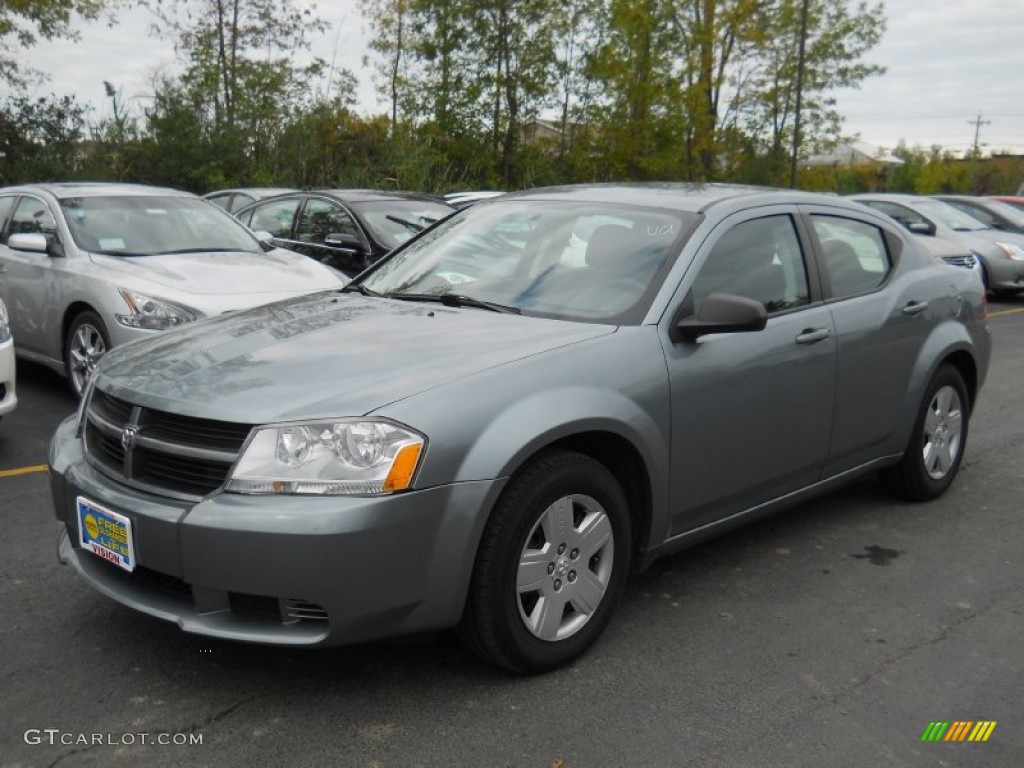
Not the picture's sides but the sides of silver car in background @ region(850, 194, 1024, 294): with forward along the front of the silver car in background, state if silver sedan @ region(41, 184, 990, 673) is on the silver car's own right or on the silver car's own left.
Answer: on the silver car's own right

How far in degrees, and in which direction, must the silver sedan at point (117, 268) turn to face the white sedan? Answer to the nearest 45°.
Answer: approximately 45° to its right

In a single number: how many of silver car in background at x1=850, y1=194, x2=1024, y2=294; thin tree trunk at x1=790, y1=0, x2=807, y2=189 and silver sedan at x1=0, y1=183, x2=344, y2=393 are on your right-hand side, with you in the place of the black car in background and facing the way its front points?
1

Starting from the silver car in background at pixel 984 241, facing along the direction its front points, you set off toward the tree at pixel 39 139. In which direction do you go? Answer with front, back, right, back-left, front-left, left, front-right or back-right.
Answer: back-right

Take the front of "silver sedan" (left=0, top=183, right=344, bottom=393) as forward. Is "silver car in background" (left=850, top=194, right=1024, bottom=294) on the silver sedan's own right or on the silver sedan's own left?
on the silver sedan's own left

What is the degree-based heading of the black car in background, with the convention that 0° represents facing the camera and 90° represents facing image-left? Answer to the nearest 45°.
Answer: approximately 315°

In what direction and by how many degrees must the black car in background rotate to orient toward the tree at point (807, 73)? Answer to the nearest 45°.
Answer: approximately 90° to its left

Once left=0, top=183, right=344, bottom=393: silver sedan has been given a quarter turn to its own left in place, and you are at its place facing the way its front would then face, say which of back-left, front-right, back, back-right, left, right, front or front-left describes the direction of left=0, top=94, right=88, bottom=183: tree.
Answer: front-left

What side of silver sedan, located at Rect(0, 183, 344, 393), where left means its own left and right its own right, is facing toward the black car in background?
left

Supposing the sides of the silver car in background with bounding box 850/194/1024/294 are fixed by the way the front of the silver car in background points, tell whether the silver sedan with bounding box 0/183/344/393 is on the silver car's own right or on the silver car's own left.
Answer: on the silver car's own right

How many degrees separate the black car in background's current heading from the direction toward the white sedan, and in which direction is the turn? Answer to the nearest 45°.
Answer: approximately 90° to its right

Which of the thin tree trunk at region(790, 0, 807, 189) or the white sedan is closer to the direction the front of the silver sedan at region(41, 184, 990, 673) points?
the white sedan
